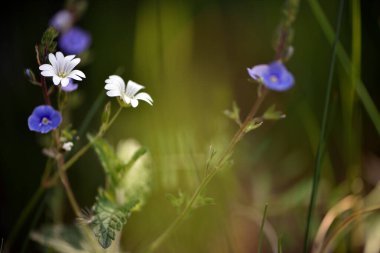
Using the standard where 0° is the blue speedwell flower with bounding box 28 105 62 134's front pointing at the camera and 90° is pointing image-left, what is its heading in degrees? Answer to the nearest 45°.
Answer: approximately 0°

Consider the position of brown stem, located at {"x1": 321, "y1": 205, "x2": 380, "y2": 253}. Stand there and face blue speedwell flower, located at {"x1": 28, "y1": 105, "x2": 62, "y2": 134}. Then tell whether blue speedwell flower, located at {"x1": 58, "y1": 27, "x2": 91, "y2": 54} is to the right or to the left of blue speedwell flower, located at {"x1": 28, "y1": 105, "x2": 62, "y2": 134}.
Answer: right

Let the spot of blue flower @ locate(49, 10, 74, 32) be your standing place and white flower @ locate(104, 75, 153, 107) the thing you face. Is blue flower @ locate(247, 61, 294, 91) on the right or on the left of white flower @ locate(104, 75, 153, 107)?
left

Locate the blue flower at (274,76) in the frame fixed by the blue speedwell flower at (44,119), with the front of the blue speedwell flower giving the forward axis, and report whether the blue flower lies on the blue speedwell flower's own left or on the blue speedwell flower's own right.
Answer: on the blue speedwell flower's own left

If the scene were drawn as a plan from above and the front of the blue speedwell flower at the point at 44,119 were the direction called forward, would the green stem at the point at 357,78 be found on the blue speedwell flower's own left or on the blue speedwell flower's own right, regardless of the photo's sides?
on the blue speedwell flower's own left

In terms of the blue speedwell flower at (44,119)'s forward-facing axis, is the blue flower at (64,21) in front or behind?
behind

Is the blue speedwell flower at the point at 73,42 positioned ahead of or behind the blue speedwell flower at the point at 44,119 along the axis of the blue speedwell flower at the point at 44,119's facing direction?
behind
